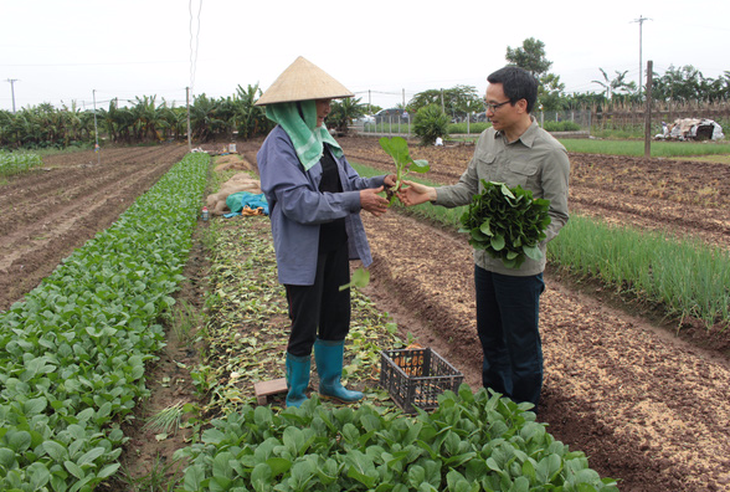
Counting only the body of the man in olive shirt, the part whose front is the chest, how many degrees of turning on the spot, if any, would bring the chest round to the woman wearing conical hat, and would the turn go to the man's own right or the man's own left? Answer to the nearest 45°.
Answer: approximately 45° to the man's own right

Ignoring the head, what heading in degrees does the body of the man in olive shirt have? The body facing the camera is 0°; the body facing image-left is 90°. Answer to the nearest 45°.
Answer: approximately 45°

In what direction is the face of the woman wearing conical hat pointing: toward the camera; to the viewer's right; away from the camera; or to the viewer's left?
to the viewer's right
